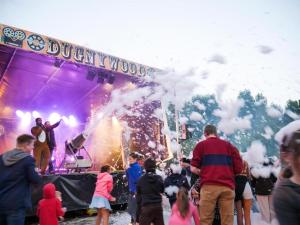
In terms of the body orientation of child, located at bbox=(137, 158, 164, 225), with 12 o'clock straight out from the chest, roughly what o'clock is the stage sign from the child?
The stage sign is roughly at 11 o'clock from the child.

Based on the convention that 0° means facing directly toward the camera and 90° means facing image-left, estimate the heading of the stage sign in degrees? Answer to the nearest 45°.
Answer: approximately 315°

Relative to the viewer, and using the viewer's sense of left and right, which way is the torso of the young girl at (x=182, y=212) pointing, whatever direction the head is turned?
facing away from the viewer

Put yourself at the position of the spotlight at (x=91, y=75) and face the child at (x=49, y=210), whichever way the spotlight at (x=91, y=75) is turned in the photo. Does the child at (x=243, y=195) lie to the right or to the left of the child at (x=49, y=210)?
left

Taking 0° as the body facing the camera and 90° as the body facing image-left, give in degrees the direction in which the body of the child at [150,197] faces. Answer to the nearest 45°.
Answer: approximately 180°

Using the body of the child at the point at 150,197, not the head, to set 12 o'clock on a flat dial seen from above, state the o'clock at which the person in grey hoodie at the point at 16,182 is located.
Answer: The person in grey hoodie is roughly at 8 o'clock from the child.

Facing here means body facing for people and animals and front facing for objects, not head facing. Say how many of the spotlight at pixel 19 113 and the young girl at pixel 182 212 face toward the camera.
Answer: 1

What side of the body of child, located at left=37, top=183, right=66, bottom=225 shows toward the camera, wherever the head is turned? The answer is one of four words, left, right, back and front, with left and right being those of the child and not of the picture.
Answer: back

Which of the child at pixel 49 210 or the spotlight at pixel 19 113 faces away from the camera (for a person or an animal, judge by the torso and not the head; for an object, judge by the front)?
the child

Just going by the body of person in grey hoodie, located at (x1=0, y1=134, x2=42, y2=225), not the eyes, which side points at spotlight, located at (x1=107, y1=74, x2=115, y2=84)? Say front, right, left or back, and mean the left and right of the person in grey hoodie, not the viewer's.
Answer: front

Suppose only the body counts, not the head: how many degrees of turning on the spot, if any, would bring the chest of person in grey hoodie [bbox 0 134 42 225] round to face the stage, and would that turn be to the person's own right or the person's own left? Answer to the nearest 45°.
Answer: approximately 45° to the person's own left

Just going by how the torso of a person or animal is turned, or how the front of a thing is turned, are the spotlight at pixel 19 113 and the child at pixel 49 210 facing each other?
yes

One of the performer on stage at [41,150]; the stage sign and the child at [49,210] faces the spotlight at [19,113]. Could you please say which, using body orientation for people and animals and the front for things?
the child

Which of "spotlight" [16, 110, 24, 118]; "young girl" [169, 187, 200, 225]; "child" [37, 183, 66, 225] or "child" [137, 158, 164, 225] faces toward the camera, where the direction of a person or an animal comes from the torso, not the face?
the spotlight
